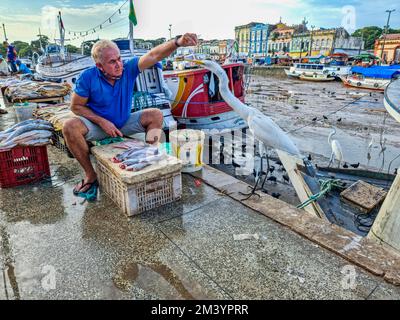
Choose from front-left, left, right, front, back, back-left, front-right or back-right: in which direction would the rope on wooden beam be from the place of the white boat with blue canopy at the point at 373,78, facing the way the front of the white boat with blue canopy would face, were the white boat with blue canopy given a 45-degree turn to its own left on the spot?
front-left

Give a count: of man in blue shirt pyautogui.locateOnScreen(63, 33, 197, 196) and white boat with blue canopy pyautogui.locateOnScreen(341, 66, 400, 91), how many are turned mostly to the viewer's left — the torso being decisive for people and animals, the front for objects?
1

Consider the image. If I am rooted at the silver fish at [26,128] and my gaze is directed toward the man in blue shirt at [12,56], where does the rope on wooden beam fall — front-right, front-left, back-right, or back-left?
back-right

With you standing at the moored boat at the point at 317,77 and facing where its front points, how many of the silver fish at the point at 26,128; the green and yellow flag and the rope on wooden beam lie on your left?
3

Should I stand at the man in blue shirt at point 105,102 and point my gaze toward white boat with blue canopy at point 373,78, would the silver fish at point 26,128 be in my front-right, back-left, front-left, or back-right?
back-left

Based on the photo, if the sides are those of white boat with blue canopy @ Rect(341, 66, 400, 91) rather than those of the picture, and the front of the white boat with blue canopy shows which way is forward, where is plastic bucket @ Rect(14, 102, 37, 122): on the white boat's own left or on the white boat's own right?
on the white boat's own left

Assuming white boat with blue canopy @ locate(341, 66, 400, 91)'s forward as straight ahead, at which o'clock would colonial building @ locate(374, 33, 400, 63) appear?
The colonial building is roughly at 3 o'clock from the white boat with blue canopy.

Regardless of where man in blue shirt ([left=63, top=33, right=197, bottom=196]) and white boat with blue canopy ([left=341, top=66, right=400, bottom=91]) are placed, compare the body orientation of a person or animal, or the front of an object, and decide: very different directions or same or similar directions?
very different directions

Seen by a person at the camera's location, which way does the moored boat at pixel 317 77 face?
facing to the left of the viewer

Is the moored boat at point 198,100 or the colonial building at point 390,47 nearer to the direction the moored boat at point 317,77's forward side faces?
the moored boat

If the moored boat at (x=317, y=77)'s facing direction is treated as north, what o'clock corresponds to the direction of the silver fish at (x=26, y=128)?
The silver fish is roughly at 9 o'clock from the moored boat.

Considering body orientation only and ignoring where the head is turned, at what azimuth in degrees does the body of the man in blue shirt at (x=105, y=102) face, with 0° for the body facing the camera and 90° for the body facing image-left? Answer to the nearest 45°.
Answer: approximately 315°

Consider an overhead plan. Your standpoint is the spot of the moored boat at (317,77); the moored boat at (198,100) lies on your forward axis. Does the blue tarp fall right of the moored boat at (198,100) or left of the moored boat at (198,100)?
left

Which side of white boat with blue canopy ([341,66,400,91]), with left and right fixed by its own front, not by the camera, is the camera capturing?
left
